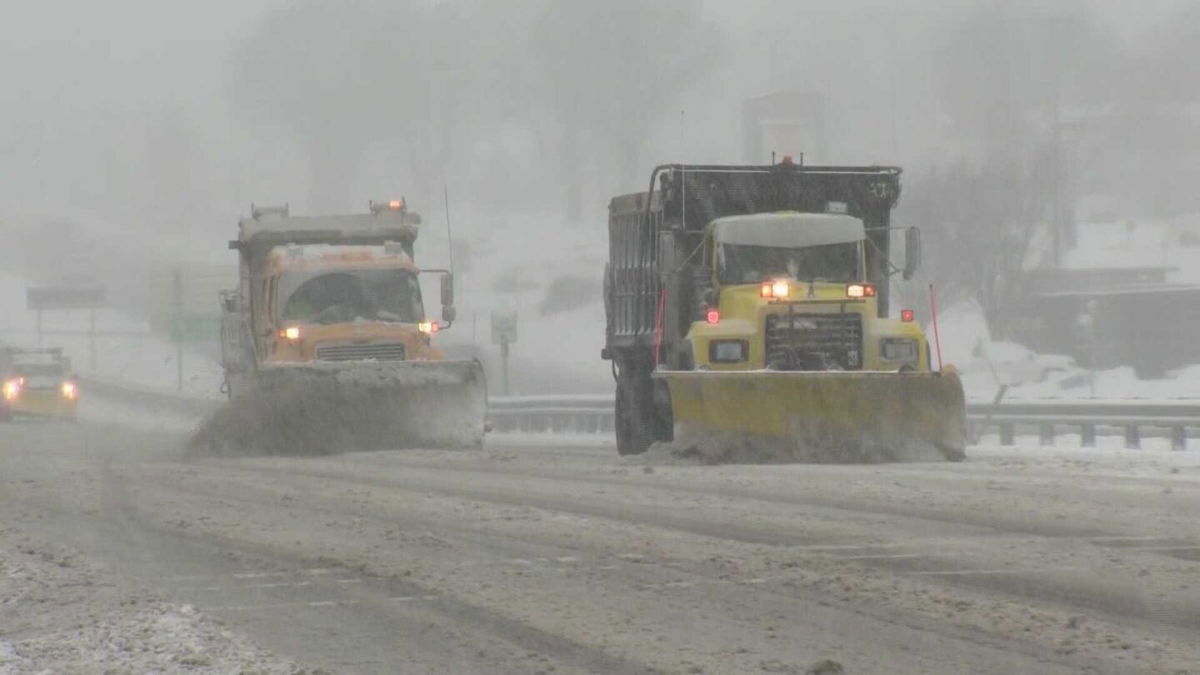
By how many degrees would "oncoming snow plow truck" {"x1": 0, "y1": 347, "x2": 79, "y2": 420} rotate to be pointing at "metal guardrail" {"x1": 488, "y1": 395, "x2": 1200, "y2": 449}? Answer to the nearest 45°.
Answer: approximately 45° to its left

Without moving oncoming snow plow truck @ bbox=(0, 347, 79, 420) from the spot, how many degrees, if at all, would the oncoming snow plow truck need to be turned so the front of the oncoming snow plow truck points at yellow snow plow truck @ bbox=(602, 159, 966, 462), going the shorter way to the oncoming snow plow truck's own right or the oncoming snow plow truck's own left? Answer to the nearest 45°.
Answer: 0° — it already faces it

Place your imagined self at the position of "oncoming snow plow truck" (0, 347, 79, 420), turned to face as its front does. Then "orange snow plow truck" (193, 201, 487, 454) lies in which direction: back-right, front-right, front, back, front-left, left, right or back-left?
front

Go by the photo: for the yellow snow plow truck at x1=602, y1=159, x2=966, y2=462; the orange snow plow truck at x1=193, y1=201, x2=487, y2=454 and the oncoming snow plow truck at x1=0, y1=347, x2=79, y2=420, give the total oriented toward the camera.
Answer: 3

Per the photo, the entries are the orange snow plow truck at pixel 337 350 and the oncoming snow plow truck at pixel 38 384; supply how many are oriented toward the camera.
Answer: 2

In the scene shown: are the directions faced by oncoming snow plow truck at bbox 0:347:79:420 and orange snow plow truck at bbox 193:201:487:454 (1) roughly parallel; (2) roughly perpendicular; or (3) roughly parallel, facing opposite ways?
roughly parallel

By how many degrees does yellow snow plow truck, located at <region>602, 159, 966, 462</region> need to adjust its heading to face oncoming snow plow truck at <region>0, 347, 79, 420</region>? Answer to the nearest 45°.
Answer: approximately 135° to its right

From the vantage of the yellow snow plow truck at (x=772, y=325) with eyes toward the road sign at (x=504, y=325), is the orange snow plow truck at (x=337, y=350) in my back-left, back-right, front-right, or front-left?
front-left

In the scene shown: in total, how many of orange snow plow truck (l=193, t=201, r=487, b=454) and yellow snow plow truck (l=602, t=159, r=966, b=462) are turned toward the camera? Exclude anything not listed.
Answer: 2

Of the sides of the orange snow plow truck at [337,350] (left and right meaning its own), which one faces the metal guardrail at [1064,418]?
left

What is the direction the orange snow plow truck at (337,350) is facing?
toward the camera

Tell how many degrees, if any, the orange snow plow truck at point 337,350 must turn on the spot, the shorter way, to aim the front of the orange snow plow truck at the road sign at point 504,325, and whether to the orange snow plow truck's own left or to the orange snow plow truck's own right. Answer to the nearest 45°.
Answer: approximately 180°

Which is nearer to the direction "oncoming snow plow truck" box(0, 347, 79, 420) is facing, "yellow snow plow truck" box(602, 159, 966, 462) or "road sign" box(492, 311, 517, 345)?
the yellow snow plow truck

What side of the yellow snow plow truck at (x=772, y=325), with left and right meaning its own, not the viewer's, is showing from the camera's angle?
front

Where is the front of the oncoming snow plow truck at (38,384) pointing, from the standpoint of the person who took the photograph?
facing the viewer
